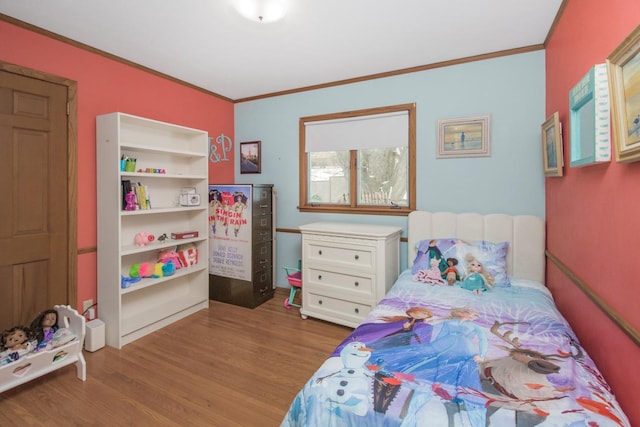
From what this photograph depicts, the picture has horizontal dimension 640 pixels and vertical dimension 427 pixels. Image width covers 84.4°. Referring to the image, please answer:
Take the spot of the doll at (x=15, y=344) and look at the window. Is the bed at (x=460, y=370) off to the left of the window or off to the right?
right

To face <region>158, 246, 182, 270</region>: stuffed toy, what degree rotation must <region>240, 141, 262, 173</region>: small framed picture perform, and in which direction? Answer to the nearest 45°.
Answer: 0° — it already faces it

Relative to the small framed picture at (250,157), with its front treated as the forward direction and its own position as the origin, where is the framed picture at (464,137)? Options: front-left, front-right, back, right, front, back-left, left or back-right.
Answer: left

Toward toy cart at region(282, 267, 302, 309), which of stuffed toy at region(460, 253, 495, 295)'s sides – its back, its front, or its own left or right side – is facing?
right

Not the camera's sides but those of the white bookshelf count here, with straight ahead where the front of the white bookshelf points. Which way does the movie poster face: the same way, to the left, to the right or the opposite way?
to the right

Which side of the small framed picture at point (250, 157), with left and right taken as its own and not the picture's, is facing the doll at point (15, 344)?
front

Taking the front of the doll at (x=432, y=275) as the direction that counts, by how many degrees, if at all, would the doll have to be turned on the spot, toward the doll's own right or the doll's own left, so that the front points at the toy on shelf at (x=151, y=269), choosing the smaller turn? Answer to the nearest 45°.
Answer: approximately 90° to the doll's own right

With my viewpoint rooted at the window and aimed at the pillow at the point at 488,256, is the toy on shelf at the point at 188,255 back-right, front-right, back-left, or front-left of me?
back-right
